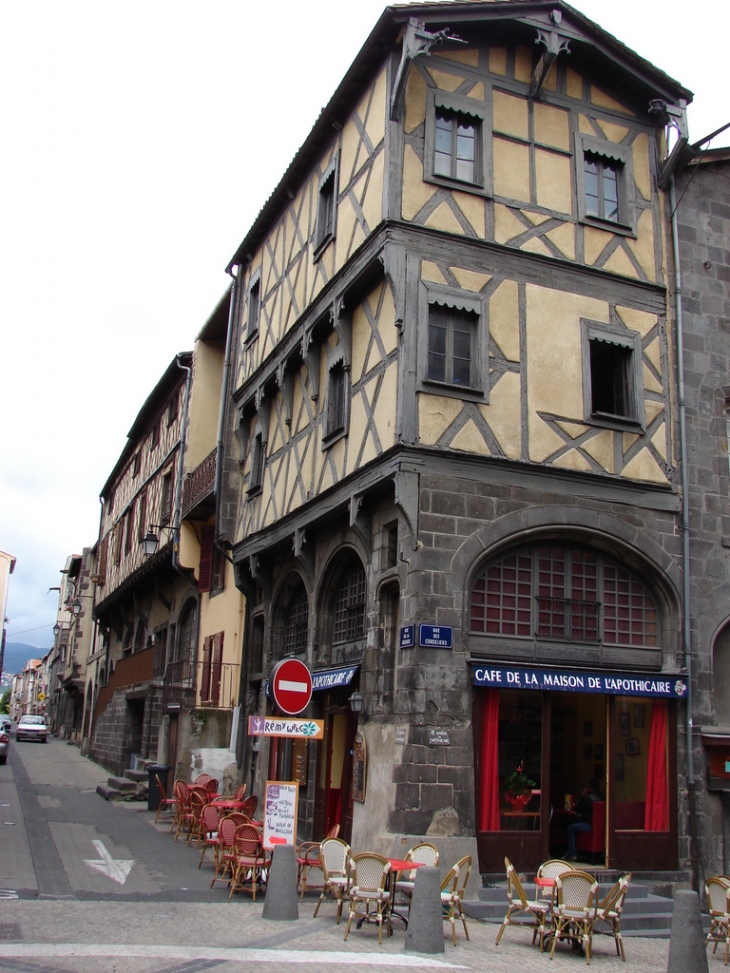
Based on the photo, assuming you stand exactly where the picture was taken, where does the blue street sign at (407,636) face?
facing the viewer and to the left of the viewer

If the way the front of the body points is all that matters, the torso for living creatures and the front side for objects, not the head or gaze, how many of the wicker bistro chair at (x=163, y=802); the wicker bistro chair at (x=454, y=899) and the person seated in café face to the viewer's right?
1

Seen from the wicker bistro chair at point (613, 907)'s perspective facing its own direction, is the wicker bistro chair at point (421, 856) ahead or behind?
ahead

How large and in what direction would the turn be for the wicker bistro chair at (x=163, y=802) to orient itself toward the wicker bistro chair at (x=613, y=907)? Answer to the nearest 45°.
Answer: approximately 90° to its right

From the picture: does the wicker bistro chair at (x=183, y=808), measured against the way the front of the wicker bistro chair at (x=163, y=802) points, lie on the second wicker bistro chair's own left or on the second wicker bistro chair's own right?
on the second wicker bistro chair's own right

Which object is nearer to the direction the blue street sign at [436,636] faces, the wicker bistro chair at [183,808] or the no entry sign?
the no entry sign

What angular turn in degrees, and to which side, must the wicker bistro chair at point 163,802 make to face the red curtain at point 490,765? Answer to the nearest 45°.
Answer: approximately 45° to its right

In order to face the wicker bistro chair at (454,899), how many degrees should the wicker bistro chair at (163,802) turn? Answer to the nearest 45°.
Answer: approximately 90° to its right

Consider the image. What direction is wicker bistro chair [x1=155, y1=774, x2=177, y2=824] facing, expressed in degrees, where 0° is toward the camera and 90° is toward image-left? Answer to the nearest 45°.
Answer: approximately 270°

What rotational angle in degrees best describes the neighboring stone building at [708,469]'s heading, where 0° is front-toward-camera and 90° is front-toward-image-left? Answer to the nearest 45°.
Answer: approximately 0°

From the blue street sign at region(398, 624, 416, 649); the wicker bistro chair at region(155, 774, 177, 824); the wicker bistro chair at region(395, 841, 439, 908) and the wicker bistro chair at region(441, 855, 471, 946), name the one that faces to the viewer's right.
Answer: the wicker bistro chair at region(155, 774, 177, 824)
